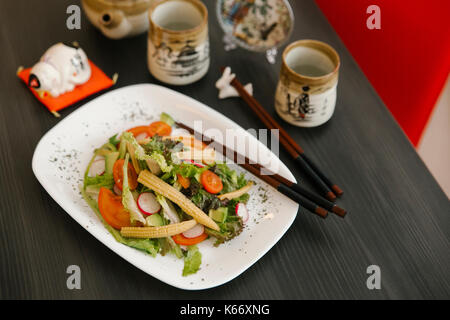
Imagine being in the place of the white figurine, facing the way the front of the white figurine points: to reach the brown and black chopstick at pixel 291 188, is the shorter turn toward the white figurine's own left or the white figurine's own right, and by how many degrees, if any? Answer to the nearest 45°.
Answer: approximately 90° to the white figurine's own left

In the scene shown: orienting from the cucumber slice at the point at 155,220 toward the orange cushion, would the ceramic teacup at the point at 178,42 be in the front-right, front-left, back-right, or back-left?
front-right

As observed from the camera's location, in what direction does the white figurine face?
facing the viewer and to the left of the viewer

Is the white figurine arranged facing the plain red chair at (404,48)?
no
